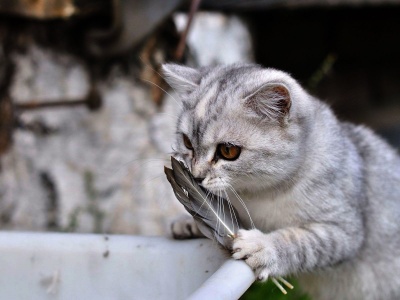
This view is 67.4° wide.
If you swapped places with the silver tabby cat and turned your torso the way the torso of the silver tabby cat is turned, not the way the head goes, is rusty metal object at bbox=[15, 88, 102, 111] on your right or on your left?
on your right

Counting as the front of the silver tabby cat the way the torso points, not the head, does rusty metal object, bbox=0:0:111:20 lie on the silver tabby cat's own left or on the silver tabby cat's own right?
on the silver tabby cat's own right

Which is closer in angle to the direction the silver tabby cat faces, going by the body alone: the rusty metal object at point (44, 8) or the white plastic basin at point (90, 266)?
the white plastic basin

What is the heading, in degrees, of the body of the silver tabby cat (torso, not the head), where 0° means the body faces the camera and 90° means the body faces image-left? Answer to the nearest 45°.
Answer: approximately 45°

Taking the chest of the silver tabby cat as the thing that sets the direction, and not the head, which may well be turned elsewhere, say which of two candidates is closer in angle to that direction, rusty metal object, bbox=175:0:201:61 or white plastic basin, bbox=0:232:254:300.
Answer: the white plastic basin

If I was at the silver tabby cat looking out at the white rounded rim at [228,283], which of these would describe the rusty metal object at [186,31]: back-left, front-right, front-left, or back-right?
back-right

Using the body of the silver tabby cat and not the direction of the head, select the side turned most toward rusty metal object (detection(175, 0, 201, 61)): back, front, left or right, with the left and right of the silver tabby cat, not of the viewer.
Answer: right
